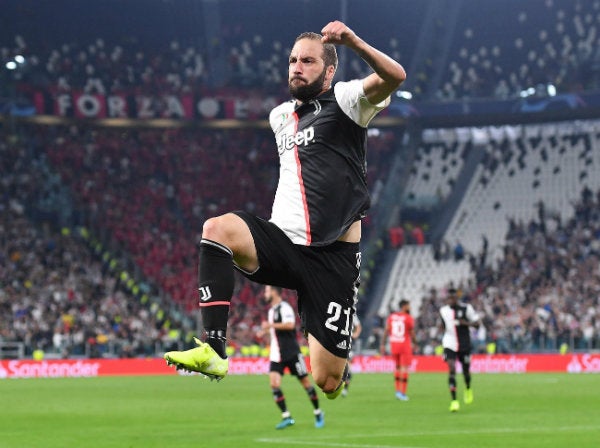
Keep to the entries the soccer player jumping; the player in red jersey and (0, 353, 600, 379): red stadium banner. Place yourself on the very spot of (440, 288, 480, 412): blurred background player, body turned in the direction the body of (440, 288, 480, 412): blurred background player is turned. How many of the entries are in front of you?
1

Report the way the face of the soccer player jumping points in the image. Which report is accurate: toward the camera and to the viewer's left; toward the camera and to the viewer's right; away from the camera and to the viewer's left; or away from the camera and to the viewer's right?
toward the camera and to the viewer's left

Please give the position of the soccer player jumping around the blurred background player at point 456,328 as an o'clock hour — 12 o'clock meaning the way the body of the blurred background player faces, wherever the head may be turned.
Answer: The soccer player jumping is roughly at 12 o'clock from the blurred background player.

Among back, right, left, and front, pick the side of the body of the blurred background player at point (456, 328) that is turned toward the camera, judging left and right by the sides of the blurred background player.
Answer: front

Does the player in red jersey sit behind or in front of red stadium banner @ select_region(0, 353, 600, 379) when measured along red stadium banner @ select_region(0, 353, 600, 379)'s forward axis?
in front

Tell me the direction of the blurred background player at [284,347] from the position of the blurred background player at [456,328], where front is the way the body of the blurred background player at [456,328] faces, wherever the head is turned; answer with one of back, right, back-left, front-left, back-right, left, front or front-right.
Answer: front-right

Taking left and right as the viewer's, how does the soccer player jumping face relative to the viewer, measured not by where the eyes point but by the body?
facing the viewer and to the left of the viewer

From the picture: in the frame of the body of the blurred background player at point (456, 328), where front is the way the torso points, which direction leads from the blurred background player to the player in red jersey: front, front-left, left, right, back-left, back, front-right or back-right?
back-right

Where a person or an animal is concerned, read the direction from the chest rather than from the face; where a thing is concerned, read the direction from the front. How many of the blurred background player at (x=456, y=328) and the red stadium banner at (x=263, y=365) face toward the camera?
2

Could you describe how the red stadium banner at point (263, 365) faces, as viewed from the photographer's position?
facing the viewer

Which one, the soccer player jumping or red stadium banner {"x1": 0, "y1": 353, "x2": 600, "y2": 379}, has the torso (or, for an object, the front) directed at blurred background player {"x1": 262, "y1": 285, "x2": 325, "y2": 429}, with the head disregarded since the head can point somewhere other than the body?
the red stadium banner

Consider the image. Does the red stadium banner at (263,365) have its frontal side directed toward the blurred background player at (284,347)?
yes
